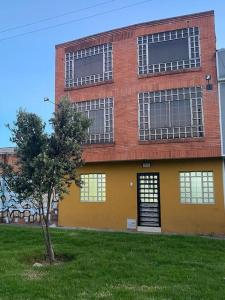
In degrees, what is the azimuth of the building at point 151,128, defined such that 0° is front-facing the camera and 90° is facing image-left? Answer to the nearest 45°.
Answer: approximately 0°

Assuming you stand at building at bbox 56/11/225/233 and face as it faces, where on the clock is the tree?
The tree is roughly at 1 o'clock from the building.
